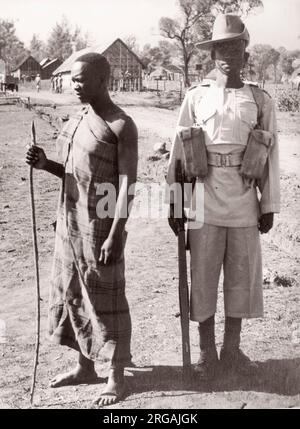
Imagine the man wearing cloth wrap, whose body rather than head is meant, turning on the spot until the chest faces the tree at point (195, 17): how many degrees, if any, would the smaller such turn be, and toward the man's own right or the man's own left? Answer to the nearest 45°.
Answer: approximately 135° to the man's own right

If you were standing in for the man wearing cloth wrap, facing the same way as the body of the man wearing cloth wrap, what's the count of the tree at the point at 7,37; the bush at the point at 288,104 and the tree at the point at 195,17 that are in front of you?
0

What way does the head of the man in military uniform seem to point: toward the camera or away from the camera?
toward the camera

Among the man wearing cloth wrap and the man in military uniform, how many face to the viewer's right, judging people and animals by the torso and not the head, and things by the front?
0

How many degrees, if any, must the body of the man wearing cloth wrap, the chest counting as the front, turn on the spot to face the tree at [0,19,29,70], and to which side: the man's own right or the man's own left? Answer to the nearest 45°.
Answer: approximately 135° to the man's own right

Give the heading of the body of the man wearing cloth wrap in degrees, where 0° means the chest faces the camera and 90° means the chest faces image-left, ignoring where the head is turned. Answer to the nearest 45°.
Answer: approximately 45°

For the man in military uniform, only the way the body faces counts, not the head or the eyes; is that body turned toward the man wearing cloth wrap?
no

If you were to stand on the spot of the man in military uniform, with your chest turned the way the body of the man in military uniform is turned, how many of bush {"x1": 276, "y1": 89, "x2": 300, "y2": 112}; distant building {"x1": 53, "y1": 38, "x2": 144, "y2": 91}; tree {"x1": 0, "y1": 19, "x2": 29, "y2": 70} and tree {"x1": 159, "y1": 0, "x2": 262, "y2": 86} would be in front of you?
0

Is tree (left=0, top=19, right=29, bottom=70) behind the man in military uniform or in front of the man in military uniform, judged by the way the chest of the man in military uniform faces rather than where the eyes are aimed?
behind

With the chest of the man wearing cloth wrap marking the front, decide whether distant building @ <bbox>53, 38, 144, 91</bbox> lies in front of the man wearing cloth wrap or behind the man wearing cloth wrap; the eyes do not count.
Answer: behind

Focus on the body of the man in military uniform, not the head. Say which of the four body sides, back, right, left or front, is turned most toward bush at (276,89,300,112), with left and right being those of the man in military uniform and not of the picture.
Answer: back

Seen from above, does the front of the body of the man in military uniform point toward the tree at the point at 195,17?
no

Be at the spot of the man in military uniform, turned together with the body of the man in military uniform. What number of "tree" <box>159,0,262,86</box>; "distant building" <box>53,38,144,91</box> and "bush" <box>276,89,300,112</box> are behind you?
3

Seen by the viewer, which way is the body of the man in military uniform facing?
toward the camera
